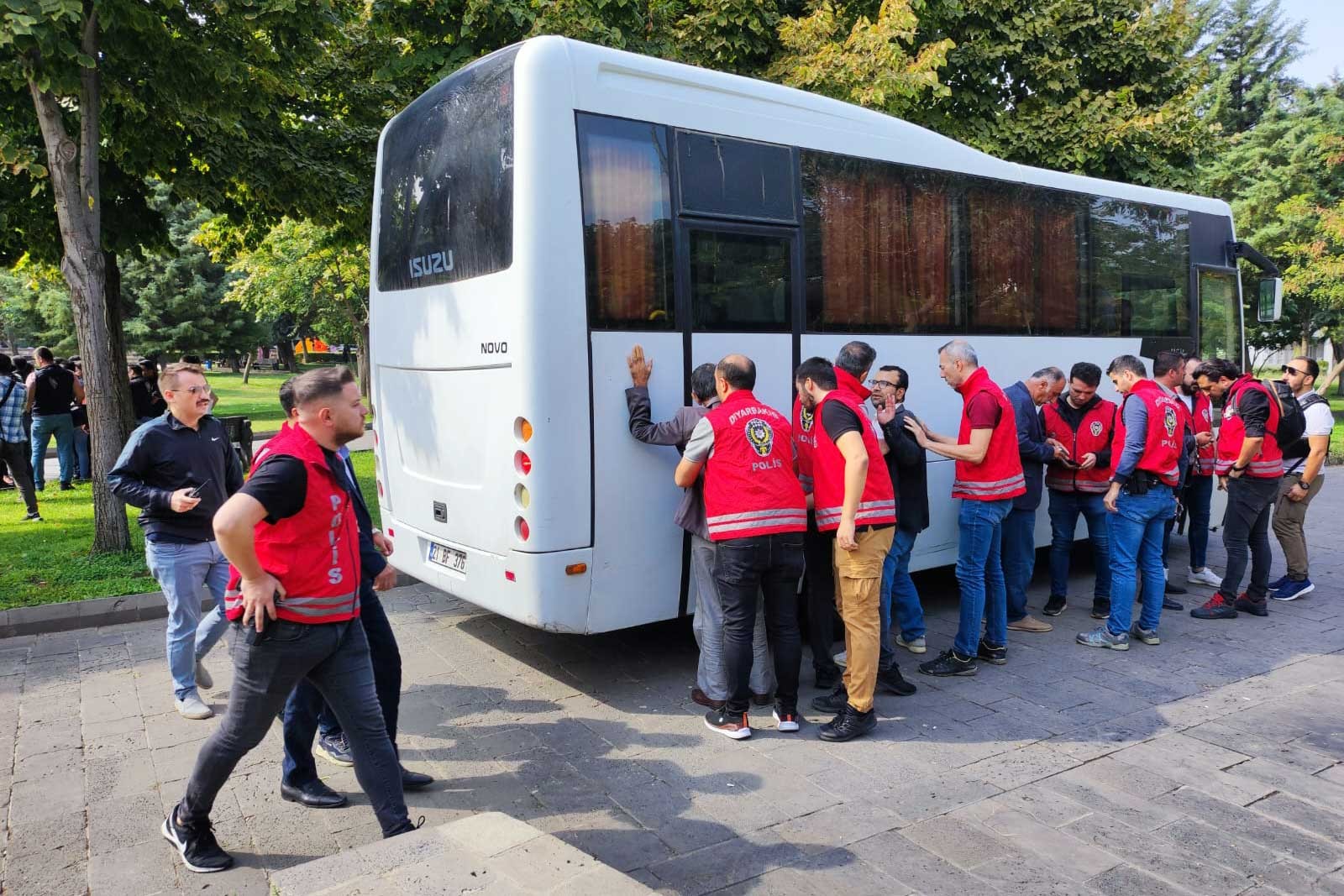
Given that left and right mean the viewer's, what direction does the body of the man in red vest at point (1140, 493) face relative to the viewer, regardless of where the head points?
facing away from the viewer and to the left of the viewer

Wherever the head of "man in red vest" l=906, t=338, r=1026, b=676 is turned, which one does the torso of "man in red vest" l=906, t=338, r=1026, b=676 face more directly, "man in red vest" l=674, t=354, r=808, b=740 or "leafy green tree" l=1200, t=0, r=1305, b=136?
the man in red vest

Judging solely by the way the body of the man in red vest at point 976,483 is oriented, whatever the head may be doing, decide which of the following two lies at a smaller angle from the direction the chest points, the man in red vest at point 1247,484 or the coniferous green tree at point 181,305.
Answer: the coniferous green tree

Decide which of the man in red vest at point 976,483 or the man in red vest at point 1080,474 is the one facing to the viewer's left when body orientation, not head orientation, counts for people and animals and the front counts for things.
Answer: the man in red vest at point 976,483

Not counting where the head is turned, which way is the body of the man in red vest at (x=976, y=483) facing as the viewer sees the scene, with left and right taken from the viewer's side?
facing to the left of the viewer
